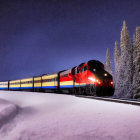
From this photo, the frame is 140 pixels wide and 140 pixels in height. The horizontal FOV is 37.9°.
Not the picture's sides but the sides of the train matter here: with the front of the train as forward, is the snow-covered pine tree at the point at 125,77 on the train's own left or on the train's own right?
on the train's own left

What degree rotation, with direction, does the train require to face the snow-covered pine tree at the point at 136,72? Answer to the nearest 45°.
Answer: approximately 90° to its left
